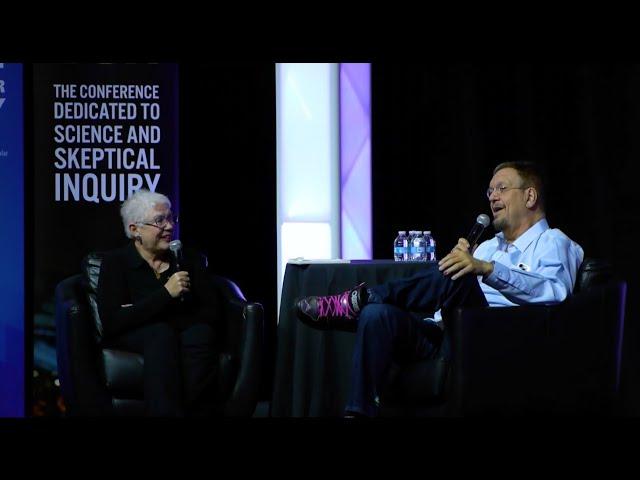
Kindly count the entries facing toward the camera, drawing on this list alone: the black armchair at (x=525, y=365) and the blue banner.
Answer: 1

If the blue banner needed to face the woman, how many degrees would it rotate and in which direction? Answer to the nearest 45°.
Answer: approximately 45° to its left

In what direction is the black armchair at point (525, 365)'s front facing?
to the viewer's left

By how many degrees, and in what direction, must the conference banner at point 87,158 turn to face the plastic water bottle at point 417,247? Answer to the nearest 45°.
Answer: approximately 90° to its left

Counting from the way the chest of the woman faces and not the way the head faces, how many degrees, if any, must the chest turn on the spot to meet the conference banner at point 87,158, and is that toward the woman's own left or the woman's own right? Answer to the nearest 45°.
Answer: approximately 135° to the woman's own left

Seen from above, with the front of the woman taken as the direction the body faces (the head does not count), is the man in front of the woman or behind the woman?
in front

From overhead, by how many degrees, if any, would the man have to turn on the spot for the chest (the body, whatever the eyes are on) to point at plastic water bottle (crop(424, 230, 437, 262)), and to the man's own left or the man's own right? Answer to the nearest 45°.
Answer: approximately 90° to the man's own right

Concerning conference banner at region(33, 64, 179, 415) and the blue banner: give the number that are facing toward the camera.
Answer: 2

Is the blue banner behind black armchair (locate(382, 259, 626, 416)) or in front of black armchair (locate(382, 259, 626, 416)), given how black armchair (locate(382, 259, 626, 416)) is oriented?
in front

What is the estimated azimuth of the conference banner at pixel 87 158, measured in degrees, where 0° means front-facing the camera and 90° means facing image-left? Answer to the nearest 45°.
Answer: approximately 0°

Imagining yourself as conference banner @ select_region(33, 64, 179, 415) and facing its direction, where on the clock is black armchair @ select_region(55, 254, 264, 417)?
The black armchair is roughly at 12 o'clock from the conference banner.
